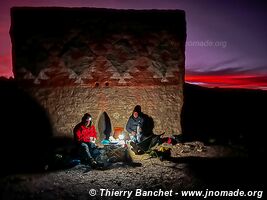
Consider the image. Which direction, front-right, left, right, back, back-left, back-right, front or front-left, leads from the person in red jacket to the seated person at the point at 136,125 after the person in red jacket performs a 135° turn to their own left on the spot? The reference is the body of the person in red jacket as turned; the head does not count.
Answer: front-right

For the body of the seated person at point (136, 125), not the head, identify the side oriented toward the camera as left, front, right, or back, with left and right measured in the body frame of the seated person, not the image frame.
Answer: front

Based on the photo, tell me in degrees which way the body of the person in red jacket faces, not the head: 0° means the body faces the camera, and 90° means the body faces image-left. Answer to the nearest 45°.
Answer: approximately 315°
